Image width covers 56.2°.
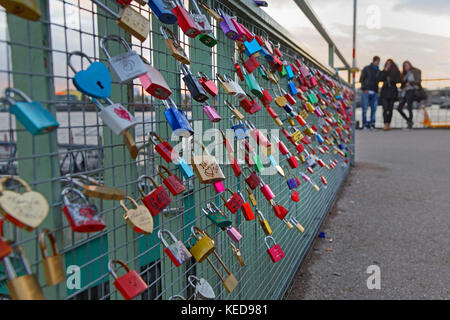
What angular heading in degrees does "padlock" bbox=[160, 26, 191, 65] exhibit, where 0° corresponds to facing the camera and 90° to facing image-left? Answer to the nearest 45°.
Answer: approximately 315°

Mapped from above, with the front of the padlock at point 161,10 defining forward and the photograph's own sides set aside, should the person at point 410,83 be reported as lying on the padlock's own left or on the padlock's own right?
on the padlock's own left

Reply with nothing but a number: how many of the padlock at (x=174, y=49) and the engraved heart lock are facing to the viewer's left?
0

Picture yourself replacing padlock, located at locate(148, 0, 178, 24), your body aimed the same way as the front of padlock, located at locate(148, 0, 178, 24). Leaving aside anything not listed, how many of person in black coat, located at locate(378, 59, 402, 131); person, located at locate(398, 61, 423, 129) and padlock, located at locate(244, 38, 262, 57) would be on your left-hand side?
3

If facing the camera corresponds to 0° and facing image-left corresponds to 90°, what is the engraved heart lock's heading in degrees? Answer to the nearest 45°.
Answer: approximately 315°
